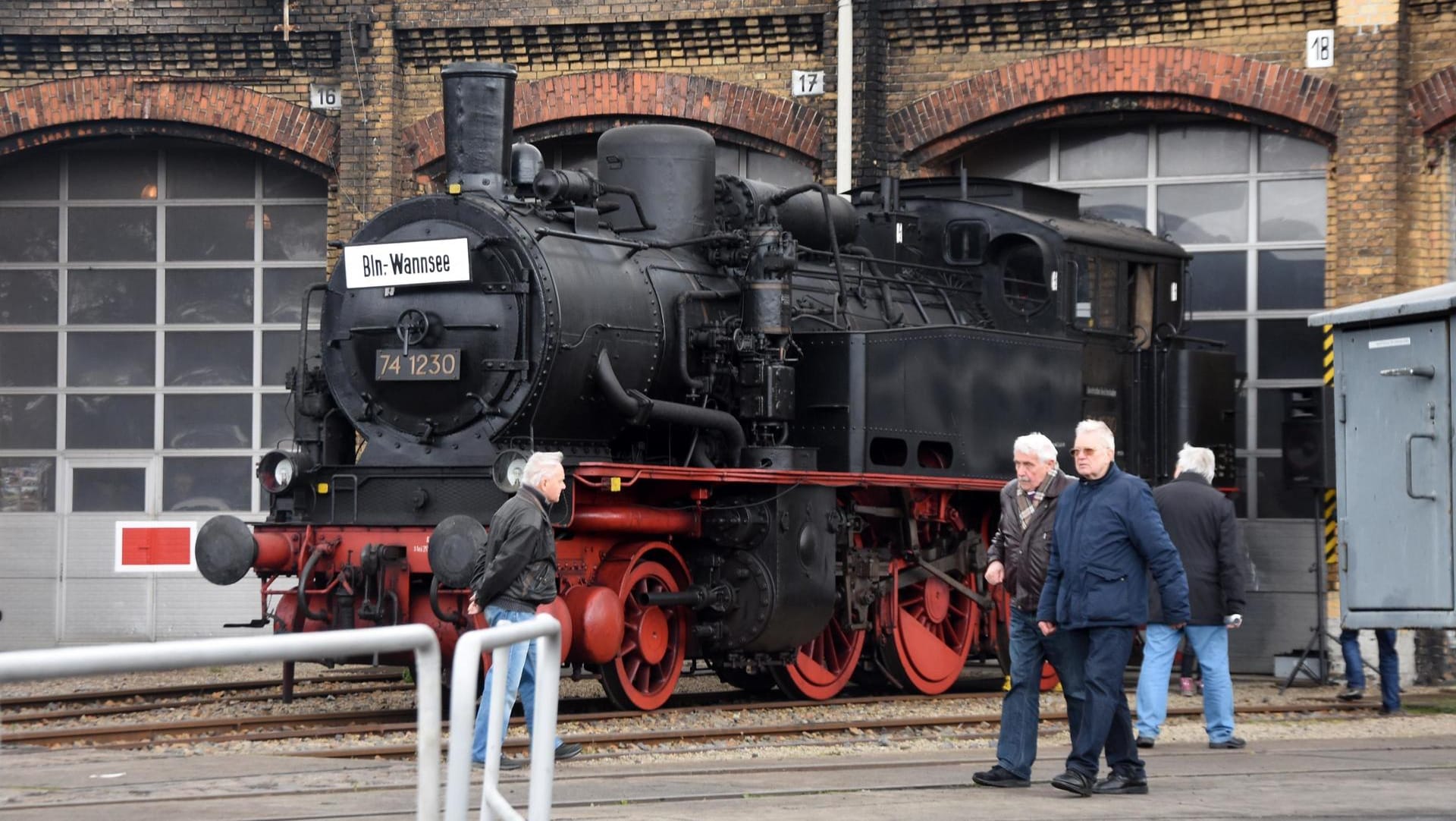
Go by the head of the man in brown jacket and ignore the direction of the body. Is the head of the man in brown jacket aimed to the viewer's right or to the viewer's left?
to the viewer's left

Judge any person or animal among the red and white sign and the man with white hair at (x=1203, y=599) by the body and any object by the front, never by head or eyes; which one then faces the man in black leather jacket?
the red and white sign

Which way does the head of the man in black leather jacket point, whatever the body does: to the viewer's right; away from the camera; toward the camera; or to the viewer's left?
to the viewer's right

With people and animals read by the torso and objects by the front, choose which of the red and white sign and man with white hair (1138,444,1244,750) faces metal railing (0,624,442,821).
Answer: the red and white sign

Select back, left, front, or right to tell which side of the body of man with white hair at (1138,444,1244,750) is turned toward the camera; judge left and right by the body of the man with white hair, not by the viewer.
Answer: back

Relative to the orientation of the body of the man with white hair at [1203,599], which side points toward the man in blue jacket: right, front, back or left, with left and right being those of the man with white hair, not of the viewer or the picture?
back

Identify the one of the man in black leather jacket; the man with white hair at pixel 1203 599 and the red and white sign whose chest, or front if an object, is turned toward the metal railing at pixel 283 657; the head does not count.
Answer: the red and white sign

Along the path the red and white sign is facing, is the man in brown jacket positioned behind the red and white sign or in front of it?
in front

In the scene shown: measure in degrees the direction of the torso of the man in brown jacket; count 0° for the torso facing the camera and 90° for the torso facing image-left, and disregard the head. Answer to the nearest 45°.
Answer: approximately 45°

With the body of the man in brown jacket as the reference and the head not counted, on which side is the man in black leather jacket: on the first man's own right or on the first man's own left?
on the first man's own right

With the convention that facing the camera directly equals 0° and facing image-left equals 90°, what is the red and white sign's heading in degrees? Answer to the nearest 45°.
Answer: approximately 0°
